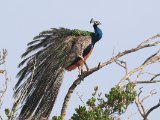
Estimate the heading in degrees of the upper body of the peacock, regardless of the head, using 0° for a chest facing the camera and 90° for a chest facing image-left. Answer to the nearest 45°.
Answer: approximately 270°
